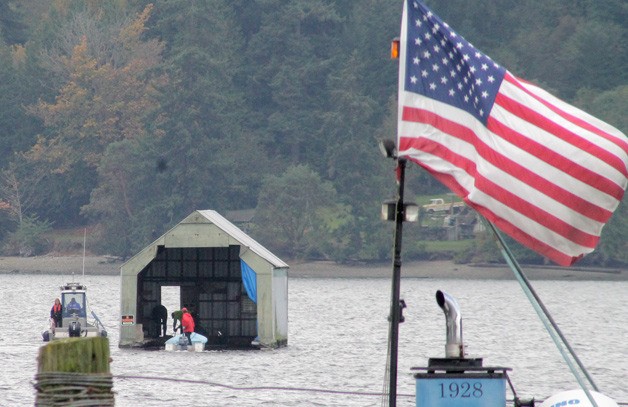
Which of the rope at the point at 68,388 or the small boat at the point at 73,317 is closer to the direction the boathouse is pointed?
the rope

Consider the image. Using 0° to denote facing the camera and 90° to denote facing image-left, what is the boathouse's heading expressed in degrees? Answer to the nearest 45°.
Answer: approximately 0°

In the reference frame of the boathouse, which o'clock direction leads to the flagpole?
The flagpole is roughly at 12 o'clock from the boathouse.

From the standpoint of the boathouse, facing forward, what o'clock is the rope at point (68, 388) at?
The rope is roughly at 12 o'clock from the boathouse.

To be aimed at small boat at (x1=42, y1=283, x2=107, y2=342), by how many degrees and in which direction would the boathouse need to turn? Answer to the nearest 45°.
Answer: approximately 135° to its right

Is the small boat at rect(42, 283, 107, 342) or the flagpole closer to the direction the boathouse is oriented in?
the flagpole
